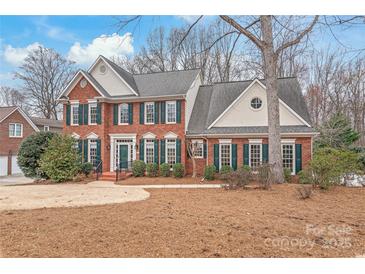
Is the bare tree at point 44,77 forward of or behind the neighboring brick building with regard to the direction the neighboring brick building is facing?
behind

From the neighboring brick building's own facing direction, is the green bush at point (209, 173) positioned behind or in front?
in front

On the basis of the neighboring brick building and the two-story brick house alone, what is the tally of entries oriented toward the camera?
2

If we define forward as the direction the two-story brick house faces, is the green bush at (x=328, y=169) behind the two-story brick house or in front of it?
in front

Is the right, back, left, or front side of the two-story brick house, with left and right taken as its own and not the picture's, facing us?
front

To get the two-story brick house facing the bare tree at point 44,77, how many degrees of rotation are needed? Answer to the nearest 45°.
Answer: approximately 135° to its right

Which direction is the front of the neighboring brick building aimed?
toward the camera

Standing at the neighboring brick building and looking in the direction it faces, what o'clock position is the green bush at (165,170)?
The green bush is roughly at 11 o'clock from the neighboring brick building.

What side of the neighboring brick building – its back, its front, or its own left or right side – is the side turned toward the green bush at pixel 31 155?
front

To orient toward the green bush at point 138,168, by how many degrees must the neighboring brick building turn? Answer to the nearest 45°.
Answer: approximately 45° to its left

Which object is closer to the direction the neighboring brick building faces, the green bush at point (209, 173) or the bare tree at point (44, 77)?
the green bush
